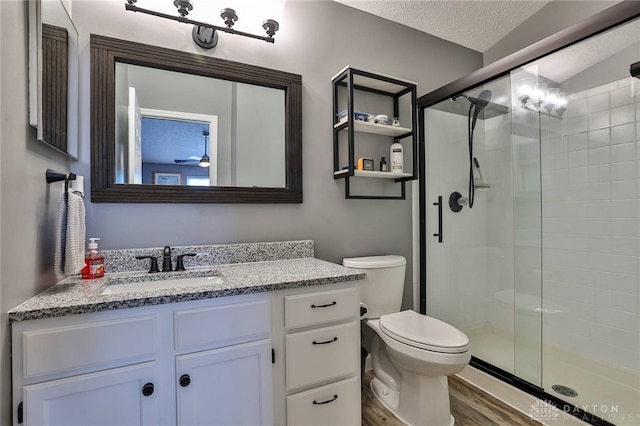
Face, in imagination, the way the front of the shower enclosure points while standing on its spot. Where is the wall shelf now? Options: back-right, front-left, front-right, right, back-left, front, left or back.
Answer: front

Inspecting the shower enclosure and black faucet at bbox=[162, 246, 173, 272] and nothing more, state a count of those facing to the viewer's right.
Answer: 0

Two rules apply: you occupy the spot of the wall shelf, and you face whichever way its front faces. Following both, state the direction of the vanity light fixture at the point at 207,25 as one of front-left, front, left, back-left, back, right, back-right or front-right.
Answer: right

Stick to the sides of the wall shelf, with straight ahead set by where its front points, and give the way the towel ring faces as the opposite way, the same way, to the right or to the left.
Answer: to the left

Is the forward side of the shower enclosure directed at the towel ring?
yes

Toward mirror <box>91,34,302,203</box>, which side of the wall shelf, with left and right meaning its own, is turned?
right

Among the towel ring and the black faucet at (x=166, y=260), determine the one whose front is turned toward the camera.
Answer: the black faucet

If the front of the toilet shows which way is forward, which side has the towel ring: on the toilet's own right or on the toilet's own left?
on the toilet's own right

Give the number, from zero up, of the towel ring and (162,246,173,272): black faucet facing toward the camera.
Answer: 1

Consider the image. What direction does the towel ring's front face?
to the viewer's right

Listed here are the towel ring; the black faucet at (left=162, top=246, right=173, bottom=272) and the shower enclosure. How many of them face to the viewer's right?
1

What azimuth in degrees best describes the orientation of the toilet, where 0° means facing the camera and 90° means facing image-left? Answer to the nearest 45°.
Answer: approximately 315°

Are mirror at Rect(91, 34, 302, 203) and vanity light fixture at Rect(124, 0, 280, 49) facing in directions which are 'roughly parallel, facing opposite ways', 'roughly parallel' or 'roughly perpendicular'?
roughly parallel

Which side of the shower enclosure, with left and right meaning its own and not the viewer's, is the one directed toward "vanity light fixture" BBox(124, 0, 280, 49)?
front

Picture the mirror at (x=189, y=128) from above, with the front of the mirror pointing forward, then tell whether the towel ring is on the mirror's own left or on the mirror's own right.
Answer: on the mirror's own right

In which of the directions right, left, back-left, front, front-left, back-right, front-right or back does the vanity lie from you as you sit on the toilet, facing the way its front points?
right

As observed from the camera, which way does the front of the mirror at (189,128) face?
facing the viewer and to the right of the viewer

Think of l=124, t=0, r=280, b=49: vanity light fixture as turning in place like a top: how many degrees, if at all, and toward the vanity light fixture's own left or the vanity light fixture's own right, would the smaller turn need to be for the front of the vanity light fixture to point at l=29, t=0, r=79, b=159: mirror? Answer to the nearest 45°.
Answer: approximately 90° to the vanity light fixture's own right
